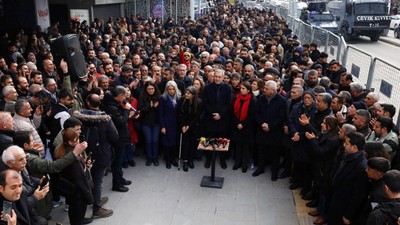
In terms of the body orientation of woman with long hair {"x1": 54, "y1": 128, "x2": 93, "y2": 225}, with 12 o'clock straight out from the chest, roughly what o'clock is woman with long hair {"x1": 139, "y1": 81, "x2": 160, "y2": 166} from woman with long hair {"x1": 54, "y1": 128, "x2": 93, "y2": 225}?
woman with long hair {"x1": 139, "y1": 81, "x2": 160, "y2": 166} is roughly at 10 o'clock from woman with long hair {"x1": 54, "y1": 128, "x2": 93, "y2": 225}.

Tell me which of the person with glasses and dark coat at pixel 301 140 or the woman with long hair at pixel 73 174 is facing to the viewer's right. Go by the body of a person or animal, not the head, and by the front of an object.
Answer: the woman with long hair at pixel 73 174

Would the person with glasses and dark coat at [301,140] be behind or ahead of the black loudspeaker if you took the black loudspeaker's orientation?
ahead

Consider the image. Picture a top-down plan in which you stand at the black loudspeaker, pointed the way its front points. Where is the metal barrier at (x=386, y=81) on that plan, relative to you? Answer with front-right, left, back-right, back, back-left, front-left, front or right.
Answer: front-left

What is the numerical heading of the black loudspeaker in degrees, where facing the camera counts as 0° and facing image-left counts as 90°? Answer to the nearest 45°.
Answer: approximately 315°

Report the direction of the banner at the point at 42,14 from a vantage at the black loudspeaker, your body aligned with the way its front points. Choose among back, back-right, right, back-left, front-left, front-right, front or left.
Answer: back-left

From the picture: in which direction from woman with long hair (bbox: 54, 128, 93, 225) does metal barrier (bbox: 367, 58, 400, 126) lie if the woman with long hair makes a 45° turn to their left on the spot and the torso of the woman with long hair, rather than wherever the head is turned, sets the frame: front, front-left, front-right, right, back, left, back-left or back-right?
front-right

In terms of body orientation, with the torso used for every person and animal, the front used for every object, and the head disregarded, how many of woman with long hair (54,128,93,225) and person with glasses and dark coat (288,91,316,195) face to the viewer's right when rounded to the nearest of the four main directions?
1

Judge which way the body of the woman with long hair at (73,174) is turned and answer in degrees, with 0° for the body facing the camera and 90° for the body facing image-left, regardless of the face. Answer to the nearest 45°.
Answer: approximately 270°

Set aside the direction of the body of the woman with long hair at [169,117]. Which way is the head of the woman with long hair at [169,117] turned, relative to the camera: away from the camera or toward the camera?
toward the camera

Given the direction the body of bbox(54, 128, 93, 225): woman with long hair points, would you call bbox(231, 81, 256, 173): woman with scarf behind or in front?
in front

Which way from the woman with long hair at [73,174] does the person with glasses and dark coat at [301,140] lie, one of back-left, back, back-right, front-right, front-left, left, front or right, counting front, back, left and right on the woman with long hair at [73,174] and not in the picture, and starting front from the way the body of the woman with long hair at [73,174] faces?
front

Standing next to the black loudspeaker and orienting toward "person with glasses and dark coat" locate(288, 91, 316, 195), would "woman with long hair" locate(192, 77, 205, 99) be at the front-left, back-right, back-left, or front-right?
front-left

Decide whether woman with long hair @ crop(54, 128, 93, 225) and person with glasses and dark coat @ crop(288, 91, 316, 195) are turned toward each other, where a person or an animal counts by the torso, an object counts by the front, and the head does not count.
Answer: yes

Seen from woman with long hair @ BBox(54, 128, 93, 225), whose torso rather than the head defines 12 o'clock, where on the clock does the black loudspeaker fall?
The black loudspeaker is roughly at 9 o'clock from the woman with long hair.

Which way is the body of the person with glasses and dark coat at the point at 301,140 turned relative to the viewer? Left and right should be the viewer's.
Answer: facing the viewer and to the left of the viewer
